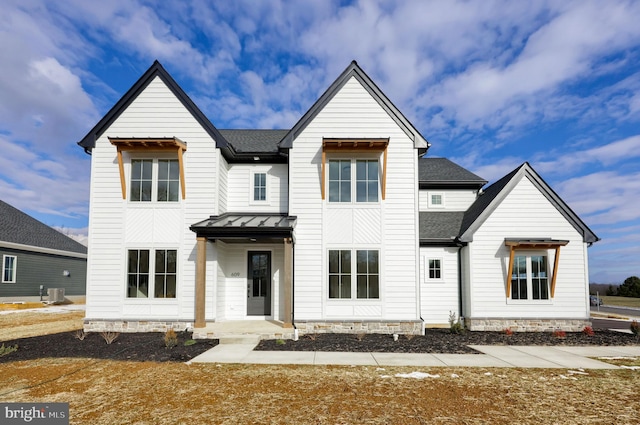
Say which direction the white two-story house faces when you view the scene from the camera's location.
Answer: facing the viewer
